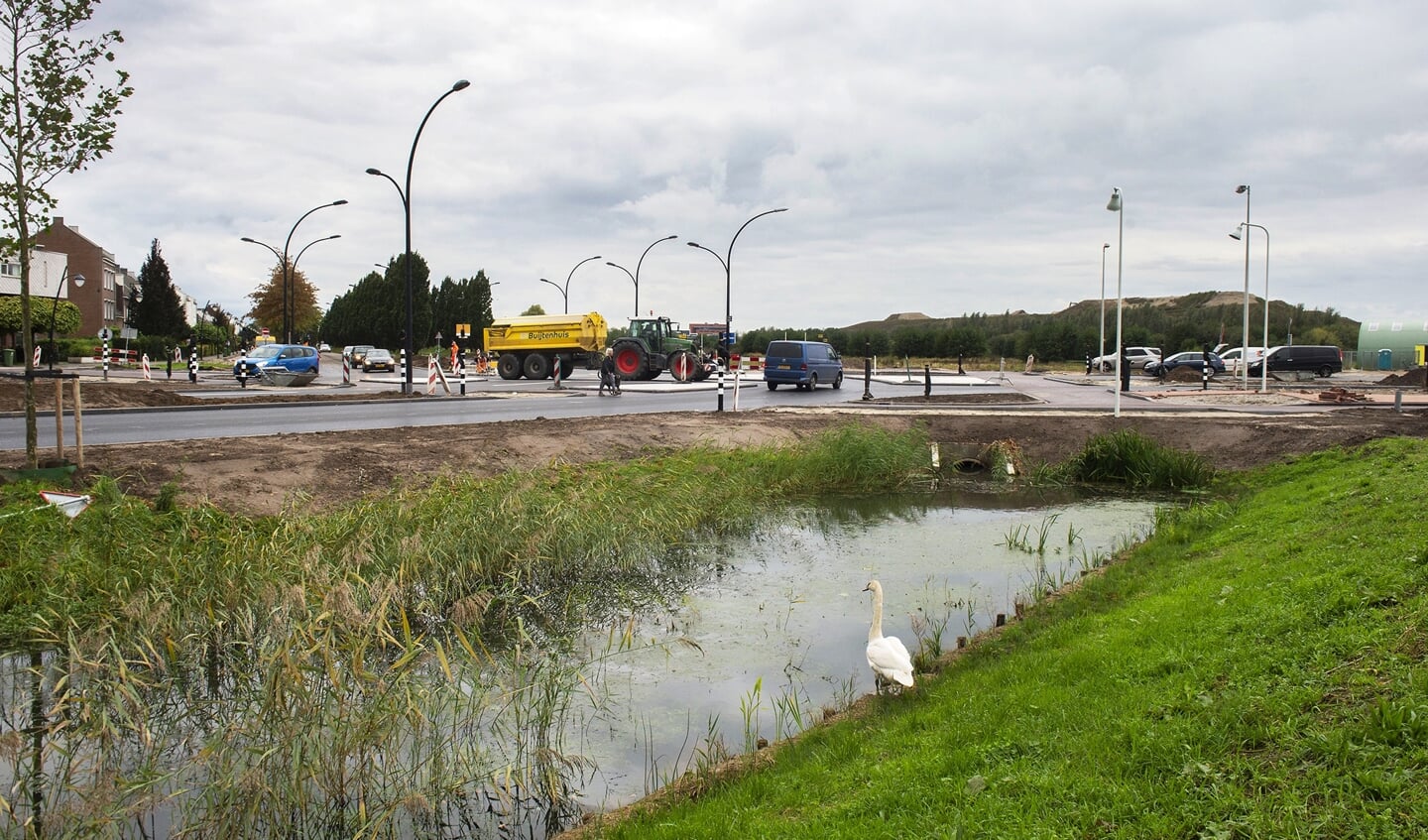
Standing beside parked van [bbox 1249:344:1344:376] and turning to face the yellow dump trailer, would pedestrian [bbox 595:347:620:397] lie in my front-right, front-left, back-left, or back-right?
front-left

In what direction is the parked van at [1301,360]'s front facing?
to the viewer's left

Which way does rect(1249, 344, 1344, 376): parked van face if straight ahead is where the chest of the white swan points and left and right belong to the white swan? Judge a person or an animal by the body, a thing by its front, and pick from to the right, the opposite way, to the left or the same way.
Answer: the same way

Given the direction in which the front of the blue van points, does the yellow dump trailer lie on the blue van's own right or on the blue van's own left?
on the blue van's own left

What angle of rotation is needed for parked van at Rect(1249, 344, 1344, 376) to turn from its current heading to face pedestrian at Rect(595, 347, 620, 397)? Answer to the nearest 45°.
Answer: approximately 45° to its left

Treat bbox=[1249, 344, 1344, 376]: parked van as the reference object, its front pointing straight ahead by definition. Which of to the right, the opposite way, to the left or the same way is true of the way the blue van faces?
to the right

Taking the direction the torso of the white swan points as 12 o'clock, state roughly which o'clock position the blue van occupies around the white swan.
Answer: The blue van is roughly at 1 o'clock from the white swan.

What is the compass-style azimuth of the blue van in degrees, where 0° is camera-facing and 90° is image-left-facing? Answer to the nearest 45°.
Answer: approximately 225°

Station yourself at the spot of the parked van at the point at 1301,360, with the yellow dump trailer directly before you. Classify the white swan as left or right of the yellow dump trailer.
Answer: left

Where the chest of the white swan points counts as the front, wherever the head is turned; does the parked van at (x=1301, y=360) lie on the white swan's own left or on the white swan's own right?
on the white swan's own right
